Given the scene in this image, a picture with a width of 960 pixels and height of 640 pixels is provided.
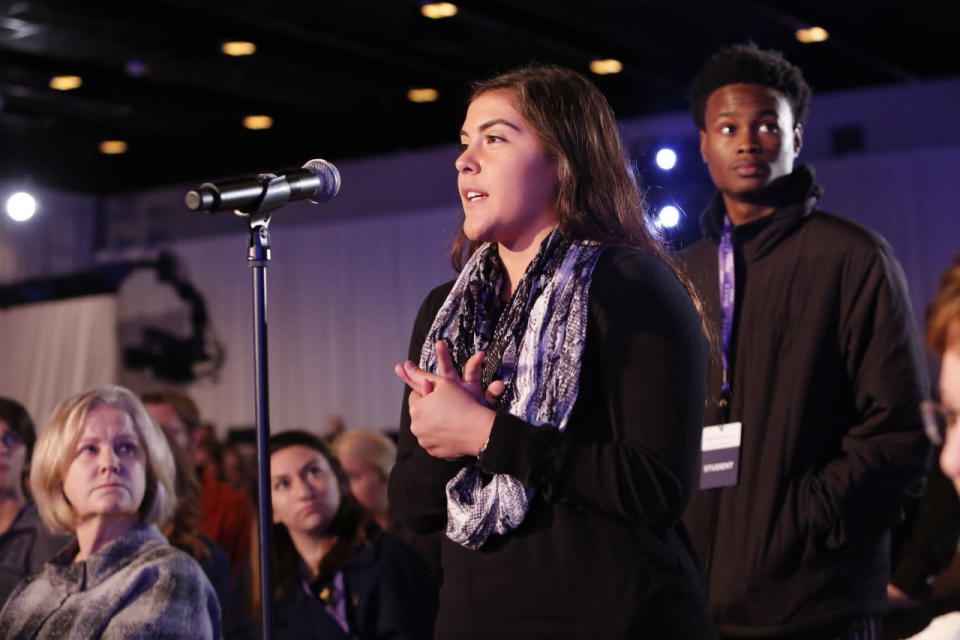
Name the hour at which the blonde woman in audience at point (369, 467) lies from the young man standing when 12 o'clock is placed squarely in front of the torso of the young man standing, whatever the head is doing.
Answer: The blonde woman in audience is roughly at 3 o'clock from the young man standing.

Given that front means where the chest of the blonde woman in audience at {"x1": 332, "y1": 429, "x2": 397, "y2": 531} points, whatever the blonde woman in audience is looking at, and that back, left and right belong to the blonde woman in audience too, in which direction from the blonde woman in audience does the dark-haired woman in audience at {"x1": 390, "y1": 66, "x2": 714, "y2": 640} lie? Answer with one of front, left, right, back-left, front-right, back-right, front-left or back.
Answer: front-left

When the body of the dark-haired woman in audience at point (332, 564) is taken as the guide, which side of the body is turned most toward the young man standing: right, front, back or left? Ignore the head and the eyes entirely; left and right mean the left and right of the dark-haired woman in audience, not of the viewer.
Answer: left

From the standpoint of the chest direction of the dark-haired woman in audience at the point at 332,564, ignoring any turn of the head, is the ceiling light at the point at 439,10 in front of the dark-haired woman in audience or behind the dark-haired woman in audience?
behind

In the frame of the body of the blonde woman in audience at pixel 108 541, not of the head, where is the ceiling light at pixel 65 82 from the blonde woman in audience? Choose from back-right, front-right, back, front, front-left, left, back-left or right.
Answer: back-right

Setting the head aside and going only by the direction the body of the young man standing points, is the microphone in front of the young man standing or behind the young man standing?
in front

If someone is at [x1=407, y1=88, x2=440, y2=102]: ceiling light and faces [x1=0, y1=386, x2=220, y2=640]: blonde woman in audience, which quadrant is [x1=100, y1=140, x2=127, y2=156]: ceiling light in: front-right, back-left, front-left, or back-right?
back-right

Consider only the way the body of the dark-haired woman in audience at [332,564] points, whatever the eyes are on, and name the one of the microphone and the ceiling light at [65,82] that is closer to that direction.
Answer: the microphone

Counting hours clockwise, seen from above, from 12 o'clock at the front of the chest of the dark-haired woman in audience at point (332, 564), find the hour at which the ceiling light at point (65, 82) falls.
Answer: The ceiling light is roughly at 4 o'clock from the dark-haired woman in audience.

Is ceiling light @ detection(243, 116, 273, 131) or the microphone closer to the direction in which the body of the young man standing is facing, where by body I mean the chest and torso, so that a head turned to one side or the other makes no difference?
the microphone

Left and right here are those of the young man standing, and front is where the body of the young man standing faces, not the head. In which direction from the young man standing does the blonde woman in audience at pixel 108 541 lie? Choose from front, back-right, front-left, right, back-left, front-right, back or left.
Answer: front-right

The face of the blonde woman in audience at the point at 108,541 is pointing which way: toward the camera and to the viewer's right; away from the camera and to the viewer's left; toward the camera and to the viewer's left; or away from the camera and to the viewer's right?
toward the camera and to the viewer's right

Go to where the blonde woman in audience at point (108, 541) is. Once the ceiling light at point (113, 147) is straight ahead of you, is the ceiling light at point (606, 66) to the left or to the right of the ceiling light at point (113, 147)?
right
